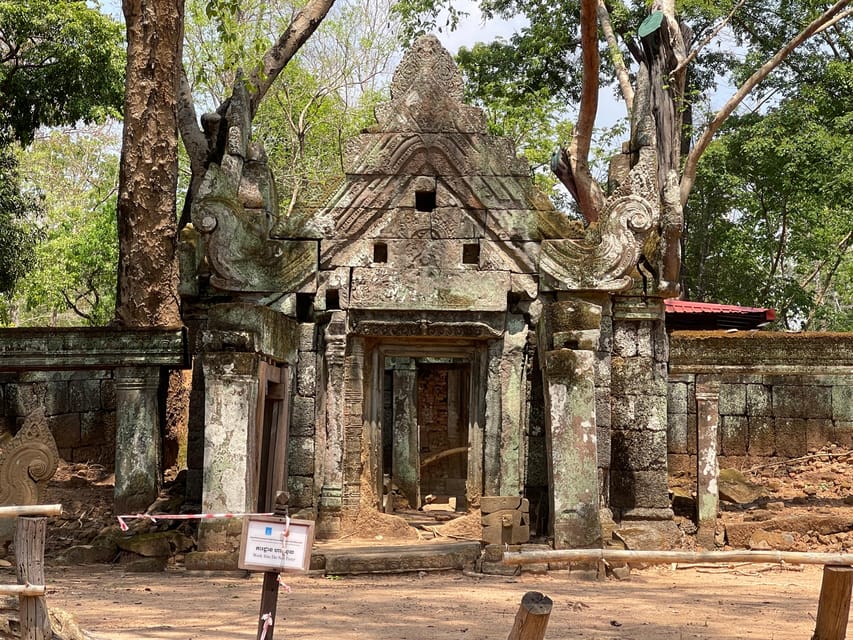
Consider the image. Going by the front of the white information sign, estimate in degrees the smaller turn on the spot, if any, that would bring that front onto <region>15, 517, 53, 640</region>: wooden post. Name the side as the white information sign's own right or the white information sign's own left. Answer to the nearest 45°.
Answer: approximately 135° to the white information sign's own right

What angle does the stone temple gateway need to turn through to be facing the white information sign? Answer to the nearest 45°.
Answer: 0° — it already faces it

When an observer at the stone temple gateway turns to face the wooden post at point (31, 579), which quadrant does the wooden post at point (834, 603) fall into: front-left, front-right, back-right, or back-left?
front-left

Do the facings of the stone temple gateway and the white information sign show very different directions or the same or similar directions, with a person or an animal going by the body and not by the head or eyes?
same or similar directions

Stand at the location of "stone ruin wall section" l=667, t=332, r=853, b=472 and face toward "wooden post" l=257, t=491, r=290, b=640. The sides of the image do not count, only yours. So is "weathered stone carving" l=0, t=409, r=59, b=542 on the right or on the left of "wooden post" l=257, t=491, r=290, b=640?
right

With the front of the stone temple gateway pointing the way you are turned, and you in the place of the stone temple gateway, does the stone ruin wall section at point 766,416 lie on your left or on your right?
on your left

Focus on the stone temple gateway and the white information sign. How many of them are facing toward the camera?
2

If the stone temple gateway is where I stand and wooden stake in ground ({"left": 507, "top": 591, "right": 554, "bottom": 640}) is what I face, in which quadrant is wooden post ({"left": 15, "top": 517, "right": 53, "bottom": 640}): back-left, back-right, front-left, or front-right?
front-right

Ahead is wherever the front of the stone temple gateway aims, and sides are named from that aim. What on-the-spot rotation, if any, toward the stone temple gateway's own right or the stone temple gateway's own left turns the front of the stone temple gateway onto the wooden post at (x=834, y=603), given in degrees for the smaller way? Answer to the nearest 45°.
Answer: approximately 45° to the stone temple gateway's own left

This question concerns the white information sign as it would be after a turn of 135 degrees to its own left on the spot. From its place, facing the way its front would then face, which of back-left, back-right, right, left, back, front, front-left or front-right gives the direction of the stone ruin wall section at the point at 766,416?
front

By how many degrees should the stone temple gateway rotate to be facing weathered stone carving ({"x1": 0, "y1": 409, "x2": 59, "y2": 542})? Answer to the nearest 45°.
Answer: approximately 90° to its right

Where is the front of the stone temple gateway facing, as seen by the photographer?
facing the viewer

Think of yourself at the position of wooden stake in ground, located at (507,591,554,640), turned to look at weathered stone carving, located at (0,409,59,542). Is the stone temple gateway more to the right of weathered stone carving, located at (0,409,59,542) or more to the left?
right

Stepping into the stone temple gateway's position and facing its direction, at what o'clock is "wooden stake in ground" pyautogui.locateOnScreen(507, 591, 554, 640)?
The wooden stake in ground is roughly at 12 o'clock from the stone temple gateway.

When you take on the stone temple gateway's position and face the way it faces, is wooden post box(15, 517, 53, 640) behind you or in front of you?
in front
